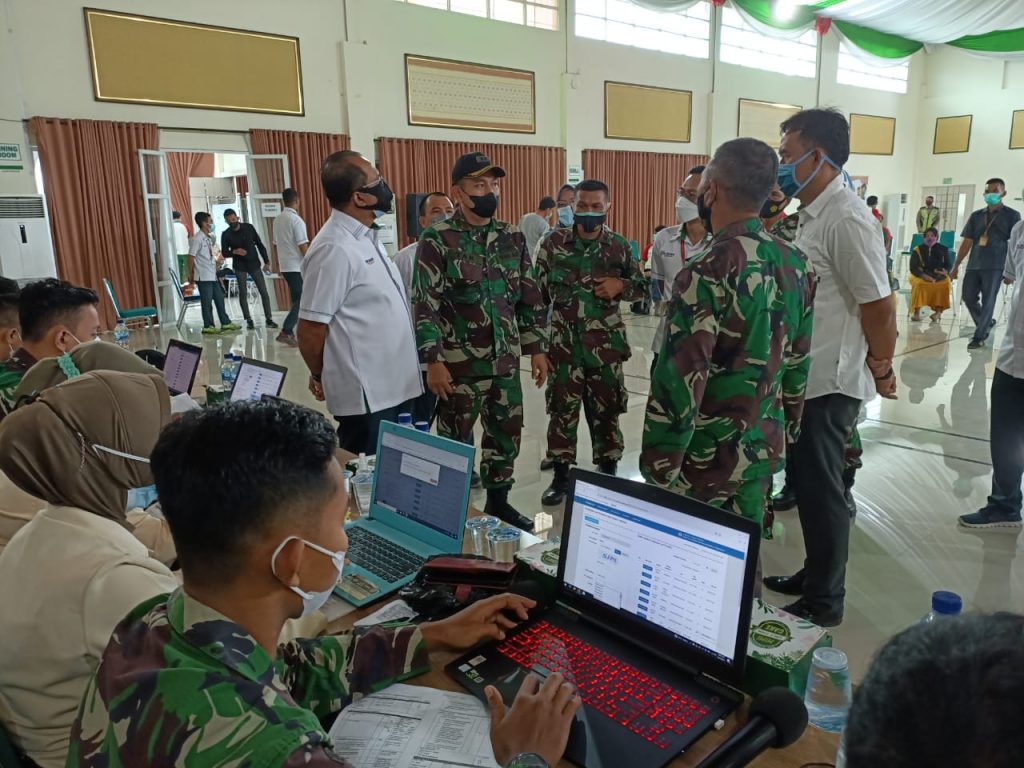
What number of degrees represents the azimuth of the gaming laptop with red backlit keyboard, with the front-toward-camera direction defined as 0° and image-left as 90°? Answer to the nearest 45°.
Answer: approximately 45°

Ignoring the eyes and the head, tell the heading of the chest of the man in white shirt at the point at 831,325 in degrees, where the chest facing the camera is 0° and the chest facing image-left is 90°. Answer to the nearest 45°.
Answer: approximately 90°

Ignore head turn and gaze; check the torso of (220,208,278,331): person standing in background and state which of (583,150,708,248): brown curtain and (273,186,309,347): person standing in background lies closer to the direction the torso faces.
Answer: the person standing in background

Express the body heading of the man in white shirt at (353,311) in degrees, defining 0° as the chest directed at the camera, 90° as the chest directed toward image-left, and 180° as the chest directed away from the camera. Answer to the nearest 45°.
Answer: approximately 270°

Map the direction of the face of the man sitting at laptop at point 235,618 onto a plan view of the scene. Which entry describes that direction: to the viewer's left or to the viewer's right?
to the viewer's right

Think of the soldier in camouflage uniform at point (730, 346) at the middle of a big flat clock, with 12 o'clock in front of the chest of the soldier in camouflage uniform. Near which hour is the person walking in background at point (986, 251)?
The person walking in background is roughly at 2 o'clock from the soldier in camouflage uniform.

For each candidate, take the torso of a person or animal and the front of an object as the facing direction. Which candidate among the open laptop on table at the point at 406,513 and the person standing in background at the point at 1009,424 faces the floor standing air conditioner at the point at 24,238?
the person standing in background

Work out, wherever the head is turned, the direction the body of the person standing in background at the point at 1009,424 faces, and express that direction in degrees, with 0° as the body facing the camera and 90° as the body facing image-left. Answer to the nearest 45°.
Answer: approximately 90°

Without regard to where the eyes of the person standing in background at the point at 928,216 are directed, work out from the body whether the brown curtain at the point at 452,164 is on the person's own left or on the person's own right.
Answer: on the person's own right

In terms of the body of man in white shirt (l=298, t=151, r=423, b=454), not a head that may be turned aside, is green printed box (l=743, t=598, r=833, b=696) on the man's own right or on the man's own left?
on the man's own right

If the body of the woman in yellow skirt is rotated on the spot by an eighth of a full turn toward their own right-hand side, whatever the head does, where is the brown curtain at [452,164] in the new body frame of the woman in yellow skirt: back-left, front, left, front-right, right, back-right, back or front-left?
front-right

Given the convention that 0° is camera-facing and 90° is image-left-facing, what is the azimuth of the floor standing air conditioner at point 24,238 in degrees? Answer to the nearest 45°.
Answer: approximately 0°

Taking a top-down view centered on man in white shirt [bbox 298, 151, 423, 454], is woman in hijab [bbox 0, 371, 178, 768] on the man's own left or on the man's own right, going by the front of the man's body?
on the man's own right

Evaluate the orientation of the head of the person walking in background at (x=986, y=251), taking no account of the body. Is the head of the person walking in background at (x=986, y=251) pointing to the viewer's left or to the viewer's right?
to the viewer's left

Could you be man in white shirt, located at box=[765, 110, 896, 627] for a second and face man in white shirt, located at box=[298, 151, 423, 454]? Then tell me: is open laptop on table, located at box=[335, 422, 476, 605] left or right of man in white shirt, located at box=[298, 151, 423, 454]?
left

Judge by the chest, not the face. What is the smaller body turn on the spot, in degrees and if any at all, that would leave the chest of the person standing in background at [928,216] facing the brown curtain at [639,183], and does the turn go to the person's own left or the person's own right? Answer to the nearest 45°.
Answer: approximately 90° to the person's own right

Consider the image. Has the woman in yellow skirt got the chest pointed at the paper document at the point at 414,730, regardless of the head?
yes
